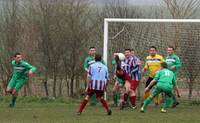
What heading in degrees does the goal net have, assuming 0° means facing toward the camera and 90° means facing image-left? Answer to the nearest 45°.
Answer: approximately 0°

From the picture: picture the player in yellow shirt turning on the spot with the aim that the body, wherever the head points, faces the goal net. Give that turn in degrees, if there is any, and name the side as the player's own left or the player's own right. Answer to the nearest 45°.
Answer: approximately 180°

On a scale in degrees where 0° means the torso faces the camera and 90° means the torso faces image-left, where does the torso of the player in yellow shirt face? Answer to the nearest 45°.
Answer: approximately 0°

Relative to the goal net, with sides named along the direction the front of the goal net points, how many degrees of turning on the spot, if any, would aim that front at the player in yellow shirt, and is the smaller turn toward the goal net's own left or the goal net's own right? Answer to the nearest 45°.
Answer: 0° — it already faces them

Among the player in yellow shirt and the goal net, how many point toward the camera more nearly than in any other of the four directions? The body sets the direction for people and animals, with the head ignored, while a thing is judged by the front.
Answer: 2
